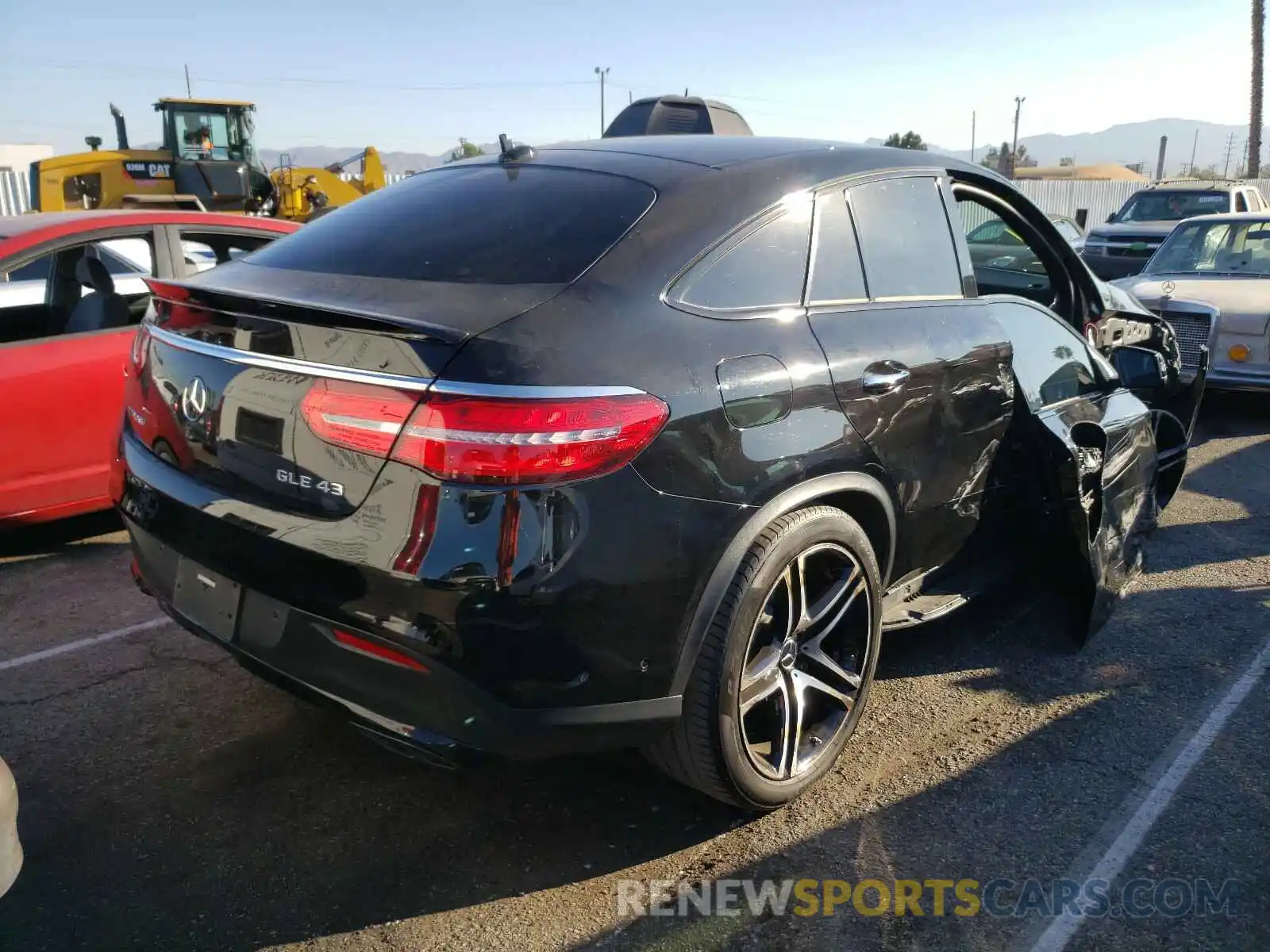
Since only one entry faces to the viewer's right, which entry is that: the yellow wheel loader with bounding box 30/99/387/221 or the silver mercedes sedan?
the yellow wheel loader

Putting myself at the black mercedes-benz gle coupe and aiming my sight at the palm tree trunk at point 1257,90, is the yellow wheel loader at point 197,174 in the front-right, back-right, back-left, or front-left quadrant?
front-left

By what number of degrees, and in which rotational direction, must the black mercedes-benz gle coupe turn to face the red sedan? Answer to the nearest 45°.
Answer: approximately 90° to its left

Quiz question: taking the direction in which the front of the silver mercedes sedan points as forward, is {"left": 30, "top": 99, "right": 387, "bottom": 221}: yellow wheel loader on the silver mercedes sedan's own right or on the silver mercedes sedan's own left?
on the silver mercedes sedan's own right

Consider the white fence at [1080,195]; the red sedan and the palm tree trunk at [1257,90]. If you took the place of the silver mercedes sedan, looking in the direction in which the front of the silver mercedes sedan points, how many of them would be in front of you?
1

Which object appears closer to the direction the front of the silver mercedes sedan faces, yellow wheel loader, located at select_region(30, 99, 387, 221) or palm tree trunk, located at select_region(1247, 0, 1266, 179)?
the yellow wheel loader

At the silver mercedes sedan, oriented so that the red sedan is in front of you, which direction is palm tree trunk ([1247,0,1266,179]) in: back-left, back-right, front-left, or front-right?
back-right

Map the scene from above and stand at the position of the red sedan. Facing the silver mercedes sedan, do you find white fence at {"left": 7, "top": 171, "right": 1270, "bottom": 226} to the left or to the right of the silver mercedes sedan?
left

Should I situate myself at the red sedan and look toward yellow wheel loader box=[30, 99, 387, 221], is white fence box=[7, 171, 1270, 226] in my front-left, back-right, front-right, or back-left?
front-right

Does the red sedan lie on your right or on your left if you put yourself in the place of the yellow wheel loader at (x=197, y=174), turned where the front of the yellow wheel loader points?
on your right

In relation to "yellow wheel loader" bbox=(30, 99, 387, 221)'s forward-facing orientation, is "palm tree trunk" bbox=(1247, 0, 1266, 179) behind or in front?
in front

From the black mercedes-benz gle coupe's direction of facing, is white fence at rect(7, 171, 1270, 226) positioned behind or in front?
in front

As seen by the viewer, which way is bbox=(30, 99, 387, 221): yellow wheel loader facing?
to the viewer's right

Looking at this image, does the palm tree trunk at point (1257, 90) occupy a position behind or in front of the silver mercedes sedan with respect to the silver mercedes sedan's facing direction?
behind

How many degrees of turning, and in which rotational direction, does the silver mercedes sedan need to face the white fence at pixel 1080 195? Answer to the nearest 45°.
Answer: approximately 135° to its right

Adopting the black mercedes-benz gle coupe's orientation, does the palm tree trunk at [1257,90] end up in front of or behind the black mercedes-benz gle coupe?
in front

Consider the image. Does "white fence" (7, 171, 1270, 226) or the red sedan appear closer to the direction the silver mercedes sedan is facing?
the red sedan

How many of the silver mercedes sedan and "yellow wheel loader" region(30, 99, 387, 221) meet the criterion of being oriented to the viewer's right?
1

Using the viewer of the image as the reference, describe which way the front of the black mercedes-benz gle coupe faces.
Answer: facing away from the viewer and to the right of the viewer
